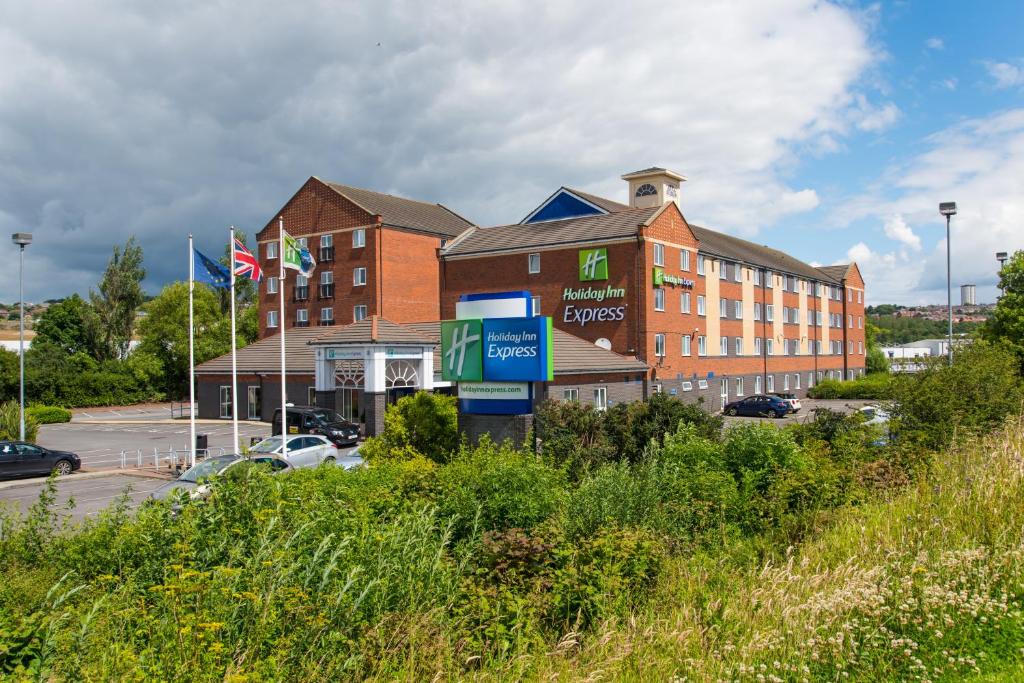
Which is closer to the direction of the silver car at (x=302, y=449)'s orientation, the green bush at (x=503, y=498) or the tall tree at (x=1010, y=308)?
the green bush

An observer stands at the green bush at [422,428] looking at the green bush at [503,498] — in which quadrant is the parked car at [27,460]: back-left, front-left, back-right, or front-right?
back-right

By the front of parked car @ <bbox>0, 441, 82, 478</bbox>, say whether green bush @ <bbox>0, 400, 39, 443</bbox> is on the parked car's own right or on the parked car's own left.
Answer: on the parked car's own left

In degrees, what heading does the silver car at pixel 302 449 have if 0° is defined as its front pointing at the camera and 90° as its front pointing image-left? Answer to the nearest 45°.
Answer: approximately 45°

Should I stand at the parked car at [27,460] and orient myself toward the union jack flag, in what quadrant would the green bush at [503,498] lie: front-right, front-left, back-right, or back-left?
front-right

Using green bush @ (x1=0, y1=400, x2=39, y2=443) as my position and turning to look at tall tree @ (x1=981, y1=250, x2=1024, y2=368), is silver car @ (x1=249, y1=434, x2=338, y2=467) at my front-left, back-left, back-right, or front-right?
front-right

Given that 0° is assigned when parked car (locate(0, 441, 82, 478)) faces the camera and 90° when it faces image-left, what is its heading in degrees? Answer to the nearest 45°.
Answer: approximately 270°

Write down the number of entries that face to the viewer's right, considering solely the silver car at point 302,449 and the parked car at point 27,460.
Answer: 1
